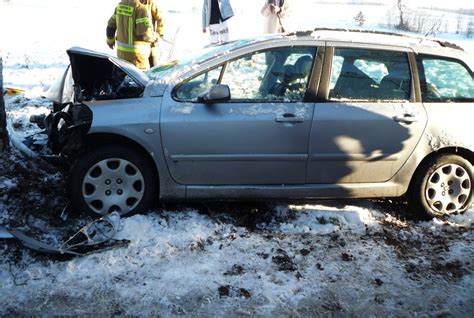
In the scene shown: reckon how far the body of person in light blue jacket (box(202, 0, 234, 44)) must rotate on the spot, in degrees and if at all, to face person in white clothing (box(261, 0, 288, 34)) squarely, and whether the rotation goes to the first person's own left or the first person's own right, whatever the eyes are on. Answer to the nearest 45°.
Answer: approximately 135° to the first person's own left

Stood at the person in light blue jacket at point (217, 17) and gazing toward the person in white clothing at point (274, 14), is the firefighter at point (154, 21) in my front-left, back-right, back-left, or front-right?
back-right

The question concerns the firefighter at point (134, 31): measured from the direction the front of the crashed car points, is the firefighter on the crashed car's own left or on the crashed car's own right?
on the crashed car's own right

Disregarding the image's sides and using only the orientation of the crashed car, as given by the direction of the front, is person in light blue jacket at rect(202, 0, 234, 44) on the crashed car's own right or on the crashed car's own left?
on the crashed car's own right

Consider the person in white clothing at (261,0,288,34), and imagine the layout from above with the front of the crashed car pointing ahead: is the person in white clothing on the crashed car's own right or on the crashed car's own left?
on the crashed car's own right

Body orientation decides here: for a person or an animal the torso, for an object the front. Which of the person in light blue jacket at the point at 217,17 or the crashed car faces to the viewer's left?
the crashed car

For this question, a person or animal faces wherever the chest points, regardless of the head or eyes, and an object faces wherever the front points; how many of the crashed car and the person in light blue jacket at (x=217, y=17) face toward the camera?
1

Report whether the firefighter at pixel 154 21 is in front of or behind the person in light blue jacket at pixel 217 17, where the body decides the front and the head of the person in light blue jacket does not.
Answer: in front

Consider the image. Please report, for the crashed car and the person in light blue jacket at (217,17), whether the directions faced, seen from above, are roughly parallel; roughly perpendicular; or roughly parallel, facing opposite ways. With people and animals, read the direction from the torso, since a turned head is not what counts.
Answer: roughly perpendicular

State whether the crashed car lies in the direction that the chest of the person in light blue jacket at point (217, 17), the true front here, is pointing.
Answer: yes

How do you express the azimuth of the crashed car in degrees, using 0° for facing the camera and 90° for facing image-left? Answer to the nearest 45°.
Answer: approximately 90°

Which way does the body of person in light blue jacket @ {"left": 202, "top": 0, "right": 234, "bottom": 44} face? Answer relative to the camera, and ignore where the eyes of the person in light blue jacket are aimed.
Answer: toward the camera

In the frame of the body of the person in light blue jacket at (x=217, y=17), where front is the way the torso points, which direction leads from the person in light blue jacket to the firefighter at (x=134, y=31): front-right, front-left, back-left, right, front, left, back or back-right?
front-right

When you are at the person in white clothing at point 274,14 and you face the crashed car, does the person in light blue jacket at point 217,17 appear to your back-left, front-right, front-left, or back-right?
front-right
